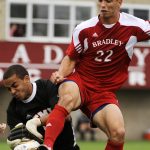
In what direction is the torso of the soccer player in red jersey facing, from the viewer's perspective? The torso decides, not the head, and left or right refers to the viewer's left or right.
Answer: facing the viewer
